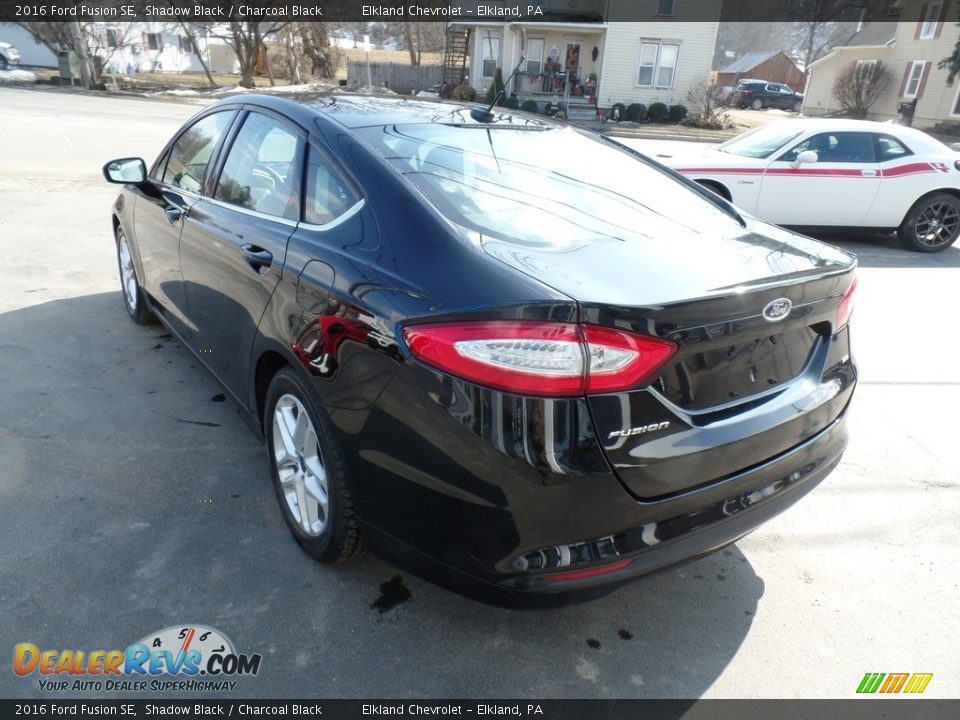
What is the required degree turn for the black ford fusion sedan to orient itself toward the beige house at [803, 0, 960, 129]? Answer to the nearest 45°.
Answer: approximately 90° to its right

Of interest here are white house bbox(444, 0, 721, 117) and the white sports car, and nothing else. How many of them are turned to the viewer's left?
1

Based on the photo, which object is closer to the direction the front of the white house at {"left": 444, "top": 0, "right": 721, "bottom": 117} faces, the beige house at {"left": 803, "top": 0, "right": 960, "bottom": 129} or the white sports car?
the white sports car

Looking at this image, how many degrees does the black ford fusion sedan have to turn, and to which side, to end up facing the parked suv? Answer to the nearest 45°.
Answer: approximately 45° to its right

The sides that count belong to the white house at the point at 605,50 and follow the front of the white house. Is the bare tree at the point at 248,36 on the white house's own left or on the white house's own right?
on the white house's own right

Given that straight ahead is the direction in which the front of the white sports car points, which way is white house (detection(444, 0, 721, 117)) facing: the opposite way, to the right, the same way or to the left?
to the left

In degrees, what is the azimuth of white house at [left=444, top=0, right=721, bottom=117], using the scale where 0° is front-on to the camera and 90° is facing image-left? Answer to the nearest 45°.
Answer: approximately 0°

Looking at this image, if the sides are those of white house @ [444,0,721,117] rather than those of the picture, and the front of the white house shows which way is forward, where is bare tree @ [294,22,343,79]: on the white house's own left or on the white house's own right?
on the white house's own right

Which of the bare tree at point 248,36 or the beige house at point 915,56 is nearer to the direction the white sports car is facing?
the bare tree

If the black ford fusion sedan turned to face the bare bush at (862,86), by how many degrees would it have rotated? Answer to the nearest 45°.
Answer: approximately 90° to its right

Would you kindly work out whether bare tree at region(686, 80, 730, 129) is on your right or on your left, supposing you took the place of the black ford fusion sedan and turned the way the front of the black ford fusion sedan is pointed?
on your right

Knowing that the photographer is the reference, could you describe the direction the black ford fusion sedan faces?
facing away from the viewer and to the left of the viewer

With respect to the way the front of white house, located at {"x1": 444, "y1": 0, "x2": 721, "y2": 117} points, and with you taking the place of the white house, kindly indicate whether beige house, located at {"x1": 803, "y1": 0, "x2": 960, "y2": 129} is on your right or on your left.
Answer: on your left

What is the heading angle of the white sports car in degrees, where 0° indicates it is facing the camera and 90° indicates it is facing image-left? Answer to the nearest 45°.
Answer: approximately 90°
